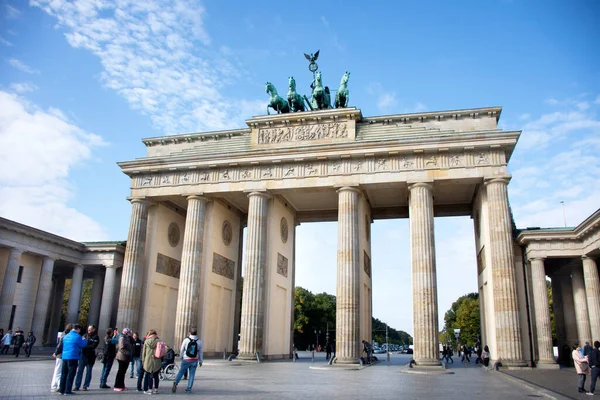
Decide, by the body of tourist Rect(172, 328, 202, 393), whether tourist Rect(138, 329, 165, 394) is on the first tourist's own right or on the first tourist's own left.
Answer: on the first tourist's own left

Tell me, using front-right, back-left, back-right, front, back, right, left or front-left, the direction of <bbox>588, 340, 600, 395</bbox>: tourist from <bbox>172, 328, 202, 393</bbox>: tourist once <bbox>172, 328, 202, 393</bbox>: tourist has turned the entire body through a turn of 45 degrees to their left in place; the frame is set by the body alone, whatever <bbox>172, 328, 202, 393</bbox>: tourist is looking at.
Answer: back-right

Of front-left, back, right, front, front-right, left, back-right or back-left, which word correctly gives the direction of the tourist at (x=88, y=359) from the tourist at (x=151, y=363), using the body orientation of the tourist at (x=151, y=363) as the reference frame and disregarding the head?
front-left

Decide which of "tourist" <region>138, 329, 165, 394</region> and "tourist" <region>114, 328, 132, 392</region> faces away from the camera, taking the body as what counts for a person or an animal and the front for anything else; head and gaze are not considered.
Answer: "tourist" <region>138, 329, 165, 394</region>

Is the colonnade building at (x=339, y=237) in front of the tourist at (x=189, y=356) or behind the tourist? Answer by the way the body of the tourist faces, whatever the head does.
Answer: in front

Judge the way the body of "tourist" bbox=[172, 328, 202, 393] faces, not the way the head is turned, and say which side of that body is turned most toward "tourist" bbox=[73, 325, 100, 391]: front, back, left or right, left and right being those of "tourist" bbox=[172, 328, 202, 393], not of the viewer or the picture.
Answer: left

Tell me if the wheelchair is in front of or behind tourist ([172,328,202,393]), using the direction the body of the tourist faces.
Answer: in front

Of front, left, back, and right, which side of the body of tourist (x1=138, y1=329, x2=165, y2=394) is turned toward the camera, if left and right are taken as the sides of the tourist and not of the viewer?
back

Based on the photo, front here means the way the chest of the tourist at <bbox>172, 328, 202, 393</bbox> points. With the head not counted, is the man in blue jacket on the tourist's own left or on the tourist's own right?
on the tourist's own left

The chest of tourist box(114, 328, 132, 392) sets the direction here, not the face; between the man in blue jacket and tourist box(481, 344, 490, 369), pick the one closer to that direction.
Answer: the tourist

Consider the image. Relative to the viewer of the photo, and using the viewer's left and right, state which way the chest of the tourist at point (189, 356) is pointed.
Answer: facing away from the viewer

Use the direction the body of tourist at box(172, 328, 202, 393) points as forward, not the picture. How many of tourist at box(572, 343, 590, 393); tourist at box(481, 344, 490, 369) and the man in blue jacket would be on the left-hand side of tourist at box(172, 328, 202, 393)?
1
